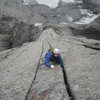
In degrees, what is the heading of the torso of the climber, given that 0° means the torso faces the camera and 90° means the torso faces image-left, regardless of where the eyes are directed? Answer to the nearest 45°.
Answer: approximately 0°
